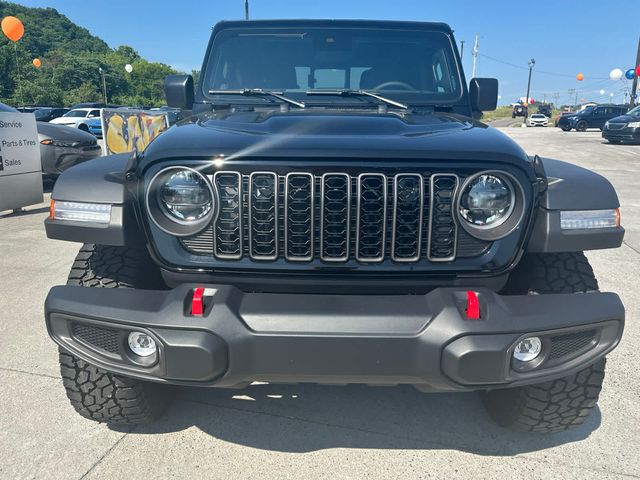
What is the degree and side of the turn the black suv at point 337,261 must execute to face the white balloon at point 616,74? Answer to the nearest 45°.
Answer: approximately 135° to its left

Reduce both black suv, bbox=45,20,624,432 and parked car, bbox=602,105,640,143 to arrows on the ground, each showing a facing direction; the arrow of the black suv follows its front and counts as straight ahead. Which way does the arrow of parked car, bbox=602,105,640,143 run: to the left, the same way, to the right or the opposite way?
to the right

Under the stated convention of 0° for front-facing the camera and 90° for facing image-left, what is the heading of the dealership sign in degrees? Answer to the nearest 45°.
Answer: approximately 315°

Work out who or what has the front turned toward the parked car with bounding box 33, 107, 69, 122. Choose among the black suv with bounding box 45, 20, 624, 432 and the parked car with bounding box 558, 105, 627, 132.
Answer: the parked car with bounding box 558, 105, 627, 132

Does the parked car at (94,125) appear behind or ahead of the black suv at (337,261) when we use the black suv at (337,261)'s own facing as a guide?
behind

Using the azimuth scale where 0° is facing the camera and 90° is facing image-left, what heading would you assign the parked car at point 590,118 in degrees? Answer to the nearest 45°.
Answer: approximately 45°

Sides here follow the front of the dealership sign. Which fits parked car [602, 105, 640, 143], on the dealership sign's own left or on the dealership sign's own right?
on the dealership sign's own left

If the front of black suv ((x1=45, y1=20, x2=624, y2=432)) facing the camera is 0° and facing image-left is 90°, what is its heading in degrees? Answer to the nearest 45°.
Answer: approximately 0°

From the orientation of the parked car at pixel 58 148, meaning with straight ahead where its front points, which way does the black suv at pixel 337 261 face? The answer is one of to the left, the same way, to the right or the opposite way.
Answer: to the right

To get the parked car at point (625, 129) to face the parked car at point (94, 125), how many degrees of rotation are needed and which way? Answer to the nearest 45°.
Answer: approximately 45° to its right
